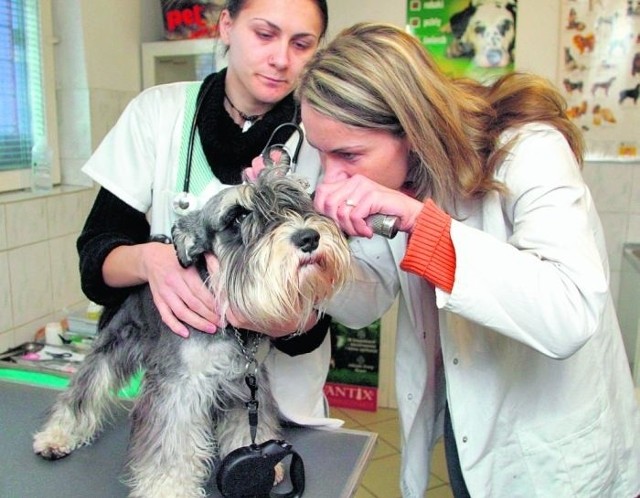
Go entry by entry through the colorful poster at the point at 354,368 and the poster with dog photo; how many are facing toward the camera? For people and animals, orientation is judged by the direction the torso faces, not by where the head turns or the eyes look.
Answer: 2

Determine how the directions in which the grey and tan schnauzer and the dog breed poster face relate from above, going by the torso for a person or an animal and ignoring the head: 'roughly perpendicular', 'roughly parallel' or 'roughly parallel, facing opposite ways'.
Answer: roughly perpendicular

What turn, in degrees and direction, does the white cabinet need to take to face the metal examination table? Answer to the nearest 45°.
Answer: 0° — it already faces it

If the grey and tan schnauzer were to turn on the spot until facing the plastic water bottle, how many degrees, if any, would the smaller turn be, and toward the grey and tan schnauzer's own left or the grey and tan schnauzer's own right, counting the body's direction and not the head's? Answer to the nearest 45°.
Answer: approximately 135° to the grey and tan schnauzer's own left

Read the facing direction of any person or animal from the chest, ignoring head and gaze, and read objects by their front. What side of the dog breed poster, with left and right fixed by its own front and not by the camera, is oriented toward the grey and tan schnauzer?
front

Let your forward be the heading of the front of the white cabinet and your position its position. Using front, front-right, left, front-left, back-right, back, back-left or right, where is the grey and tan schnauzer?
front

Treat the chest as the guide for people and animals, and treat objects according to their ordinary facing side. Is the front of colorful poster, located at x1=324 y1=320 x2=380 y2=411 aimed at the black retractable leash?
yes

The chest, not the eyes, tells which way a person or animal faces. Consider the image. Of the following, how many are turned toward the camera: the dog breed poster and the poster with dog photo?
2

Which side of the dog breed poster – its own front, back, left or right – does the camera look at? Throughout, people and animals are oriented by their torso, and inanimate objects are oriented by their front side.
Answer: front

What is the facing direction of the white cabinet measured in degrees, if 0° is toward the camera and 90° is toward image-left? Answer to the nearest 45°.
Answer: approximately 0°

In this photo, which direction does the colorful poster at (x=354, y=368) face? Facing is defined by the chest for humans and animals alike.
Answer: toward the camera

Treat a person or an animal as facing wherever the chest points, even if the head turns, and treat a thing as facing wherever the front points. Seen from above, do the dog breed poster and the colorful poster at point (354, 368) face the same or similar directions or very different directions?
same or similar directions

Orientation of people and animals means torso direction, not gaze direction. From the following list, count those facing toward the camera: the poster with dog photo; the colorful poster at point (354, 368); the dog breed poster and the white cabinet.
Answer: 4
